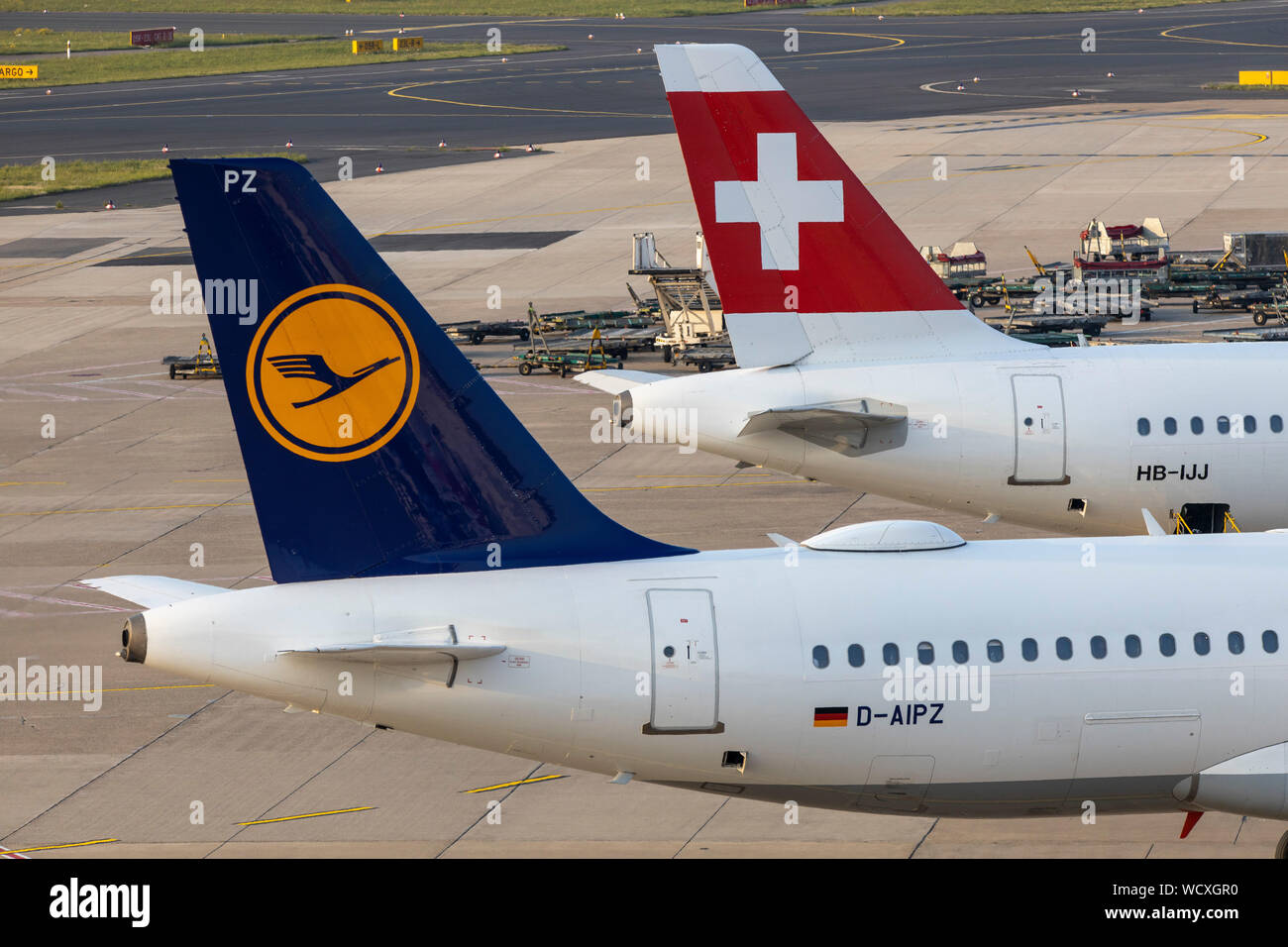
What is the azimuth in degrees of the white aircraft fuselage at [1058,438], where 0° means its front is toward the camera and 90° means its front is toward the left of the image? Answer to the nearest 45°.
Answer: approximately 270°

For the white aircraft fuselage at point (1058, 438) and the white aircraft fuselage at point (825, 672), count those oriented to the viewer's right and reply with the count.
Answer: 2

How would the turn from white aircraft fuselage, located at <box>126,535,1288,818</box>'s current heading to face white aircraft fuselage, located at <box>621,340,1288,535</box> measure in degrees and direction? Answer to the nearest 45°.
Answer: approximately 45° to its left

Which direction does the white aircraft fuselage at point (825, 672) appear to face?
to the viewer's right

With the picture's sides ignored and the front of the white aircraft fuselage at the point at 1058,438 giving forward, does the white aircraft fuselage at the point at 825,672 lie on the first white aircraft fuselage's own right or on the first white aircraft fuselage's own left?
on the first white aircraft fuselage's own right
